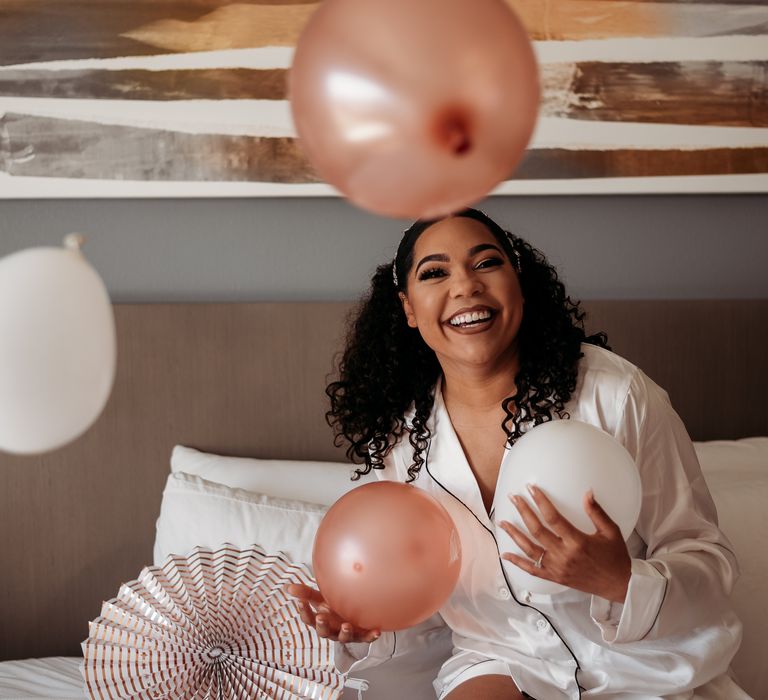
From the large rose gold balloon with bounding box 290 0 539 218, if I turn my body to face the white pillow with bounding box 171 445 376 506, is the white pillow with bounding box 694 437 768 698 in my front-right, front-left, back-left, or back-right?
front-right

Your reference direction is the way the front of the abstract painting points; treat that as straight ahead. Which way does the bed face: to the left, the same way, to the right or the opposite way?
the same way

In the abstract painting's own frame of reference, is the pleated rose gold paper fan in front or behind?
in front

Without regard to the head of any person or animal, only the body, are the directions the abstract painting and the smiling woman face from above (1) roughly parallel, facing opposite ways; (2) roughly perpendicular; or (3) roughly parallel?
roughly parallel

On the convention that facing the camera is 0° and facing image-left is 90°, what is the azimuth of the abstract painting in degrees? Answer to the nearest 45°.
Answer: approximately 0°

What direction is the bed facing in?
toward the camera

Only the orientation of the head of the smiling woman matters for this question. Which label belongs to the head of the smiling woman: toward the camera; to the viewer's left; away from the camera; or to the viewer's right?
toward the camera
